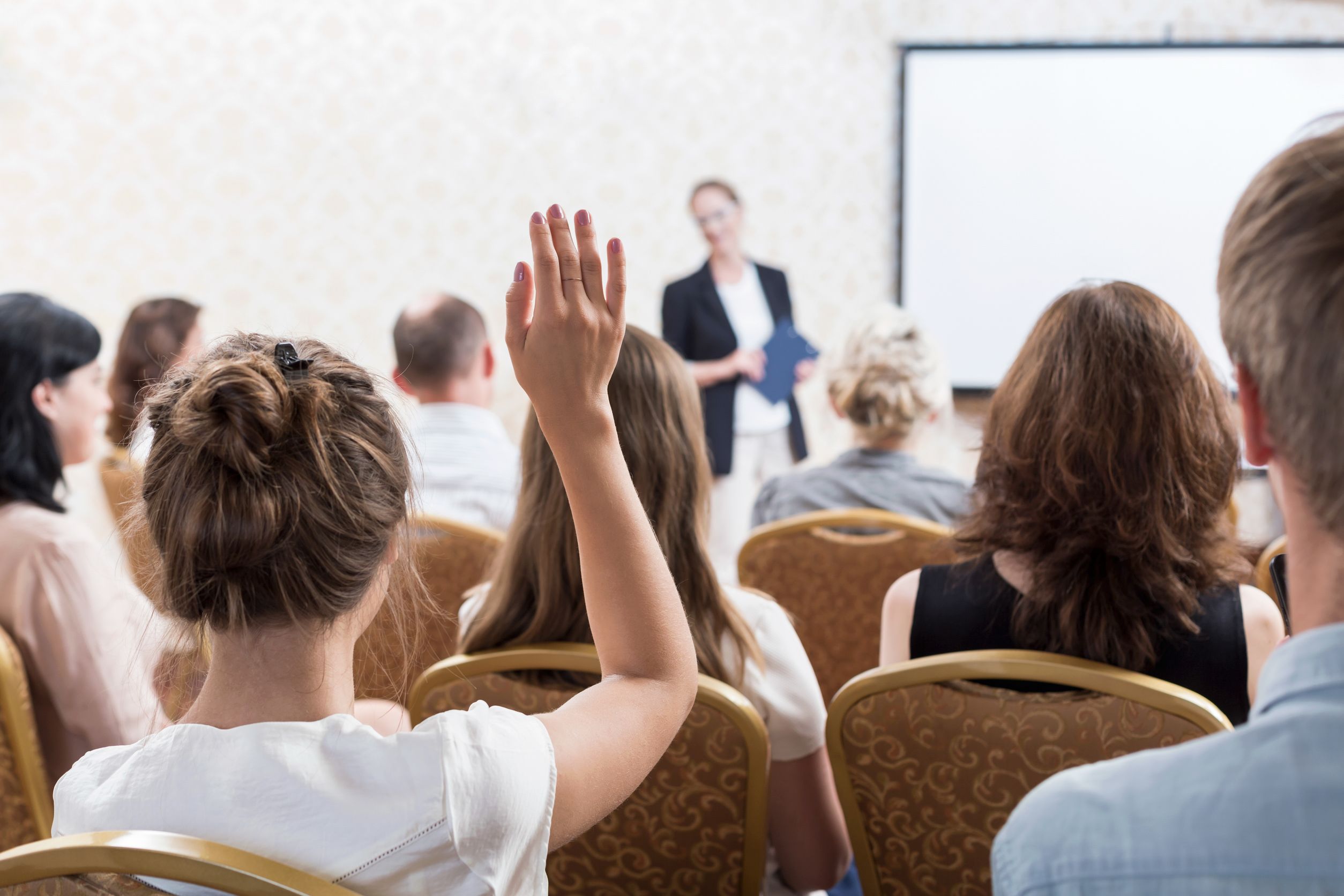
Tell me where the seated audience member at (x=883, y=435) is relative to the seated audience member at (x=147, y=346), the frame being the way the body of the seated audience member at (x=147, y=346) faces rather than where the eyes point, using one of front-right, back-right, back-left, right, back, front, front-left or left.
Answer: right

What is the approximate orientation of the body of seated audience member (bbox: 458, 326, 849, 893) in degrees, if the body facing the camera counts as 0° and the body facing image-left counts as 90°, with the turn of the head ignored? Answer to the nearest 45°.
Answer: approximately 180°

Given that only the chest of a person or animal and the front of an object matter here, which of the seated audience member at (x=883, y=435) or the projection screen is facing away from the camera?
the seated audience member

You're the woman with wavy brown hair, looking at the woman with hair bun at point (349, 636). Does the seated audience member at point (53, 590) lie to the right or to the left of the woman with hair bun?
right

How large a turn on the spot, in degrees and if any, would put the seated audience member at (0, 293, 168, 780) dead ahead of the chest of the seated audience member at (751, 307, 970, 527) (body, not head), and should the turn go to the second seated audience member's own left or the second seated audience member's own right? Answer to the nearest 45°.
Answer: approximately 135° to the second seated audience member's own left

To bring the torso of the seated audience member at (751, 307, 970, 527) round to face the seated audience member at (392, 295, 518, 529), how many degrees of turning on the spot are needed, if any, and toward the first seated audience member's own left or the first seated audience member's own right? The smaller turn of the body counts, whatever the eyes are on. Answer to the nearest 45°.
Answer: approximately 90° to the first seated audience member's own left

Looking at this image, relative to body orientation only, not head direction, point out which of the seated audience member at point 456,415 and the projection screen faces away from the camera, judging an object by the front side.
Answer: the seated audience member

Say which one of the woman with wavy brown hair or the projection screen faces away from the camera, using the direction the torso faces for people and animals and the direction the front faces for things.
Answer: the woman with wavy brown hair

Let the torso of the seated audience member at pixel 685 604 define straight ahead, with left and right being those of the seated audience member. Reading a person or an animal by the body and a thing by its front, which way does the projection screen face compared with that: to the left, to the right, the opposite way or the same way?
the opposite way

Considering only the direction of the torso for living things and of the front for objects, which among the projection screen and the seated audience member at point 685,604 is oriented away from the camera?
the seated audience member

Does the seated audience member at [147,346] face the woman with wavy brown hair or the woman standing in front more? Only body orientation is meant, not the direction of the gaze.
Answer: the woman standing in front

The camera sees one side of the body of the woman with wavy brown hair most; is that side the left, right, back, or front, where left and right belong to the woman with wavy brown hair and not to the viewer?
back

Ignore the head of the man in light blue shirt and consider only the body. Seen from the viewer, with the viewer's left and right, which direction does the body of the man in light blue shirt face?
facing away from the viewer

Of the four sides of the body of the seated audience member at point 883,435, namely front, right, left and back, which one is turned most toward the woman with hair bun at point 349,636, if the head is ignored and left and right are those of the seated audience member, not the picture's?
back

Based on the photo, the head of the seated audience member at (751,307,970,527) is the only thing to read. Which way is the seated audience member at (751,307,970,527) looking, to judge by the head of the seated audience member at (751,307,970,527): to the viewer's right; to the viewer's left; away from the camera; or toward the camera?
away from the camera
